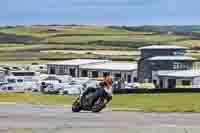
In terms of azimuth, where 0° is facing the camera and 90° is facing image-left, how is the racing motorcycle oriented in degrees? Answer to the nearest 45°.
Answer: approximately 90°
